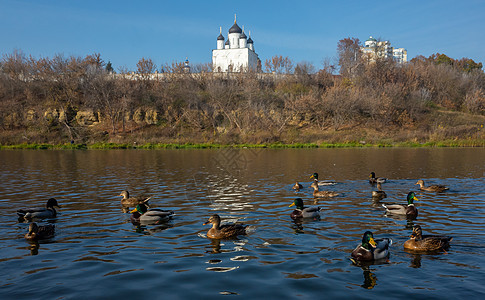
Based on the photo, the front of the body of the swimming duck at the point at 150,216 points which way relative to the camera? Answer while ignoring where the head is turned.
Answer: to the viewer's left

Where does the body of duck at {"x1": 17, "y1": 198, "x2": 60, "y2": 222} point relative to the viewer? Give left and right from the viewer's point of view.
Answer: facing to the right of the viewer

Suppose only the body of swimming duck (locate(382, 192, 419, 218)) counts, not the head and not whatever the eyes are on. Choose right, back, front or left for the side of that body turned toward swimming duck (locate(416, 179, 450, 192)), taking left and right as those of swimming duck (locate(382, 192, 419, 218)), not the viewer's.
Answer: left

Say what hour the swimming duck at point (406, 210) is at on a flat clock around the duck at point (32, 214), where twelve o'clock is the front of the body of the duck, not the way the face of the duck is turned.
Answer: The swimming duck is roughly at 1 o'clock from the duck.

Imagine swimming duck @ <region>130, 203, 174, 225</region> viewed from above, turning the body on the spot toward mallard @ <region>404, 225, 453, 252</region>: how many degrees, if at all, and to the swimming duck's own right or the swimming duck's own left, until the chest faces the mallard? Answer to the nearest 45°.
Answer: approximately 135° to the swimming duck's own left

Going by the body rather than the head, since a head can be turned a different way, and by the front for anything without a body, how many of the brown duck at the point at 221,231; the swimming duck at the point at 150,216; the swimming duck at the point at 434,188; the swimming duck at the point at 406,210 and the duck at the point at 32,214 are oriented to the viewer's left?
3

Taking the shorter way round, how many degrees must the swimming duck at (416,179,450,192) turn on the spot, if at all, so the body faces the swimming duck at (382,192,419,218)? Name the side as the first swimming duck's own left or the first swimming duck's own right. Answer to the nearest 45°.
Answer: approximately 90° to the first swimming duck's own left

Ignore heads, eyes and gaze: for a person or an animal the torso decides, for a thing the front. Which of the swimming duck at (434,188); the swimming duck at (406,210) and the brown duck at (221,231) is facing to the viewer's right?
the swimming duck at (406,210)

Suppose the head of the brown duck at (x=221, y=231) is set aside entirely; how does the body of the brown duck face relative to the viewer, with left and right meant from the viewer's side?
facing to the left of the viewer

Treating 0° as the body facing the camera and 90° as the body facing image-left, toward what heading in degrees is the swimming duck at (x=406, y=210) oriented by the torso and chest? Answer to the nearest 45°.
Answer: approximately 270°

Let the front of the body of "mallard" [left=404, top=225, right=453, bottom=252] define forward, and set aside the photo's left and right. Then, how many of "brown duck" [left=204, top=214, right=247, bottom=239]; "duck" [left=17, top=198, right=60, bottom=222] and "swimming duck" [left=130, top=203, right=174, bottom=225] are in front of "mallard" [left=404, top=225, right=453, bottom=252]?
3

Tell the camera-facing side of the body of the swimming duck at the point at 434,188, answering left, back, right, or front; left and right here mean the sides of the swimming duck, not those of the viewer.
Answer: left
